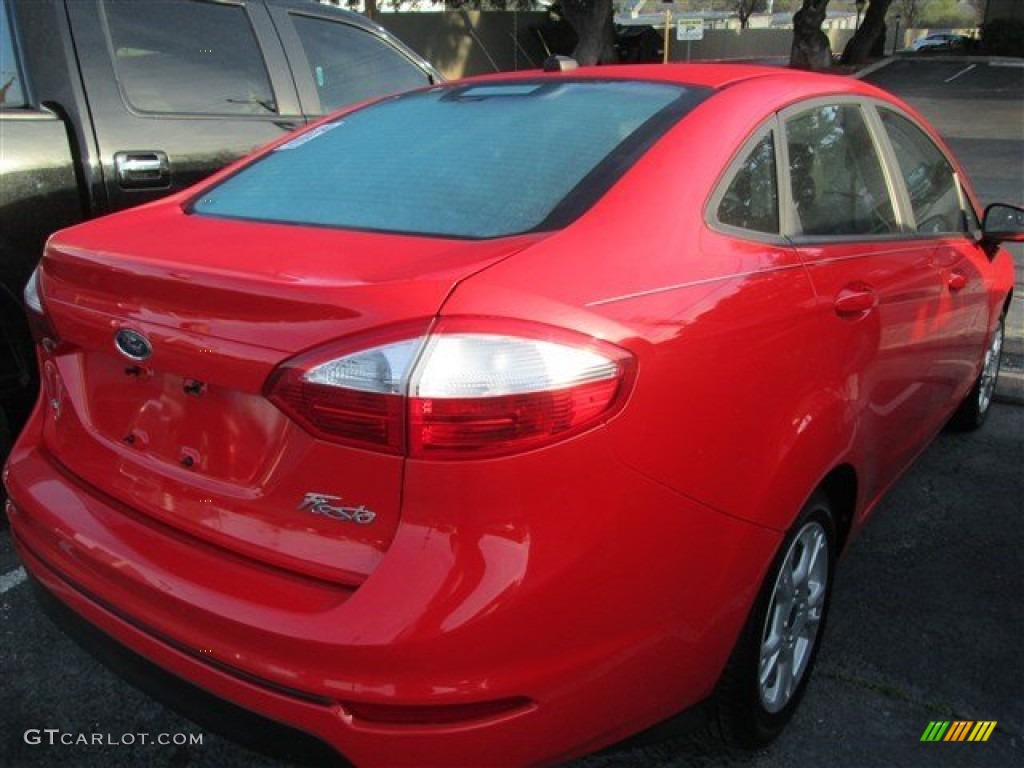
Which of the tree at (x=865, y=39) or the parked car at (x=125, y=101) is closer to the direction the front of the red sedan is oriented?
the tree

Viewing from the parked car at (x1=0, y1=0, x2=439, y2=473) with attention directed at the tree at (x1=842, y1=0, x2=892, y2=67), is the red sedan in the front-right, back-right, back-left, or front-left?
back-right

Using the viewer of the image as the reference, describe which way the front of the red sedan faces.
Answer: facing away from the viewer and to the right of the viewer

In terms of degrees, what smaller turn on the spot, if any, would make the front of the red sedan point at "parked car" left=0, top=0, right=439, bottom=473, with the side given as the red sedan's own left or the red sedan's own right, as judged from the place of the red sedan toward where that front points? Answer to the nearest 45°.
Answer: approximately 90° to the red sedan's own left

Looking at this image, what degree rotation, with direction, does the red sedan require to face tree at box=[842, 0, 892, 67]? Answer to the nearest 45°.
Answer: approximately 45° to its left
